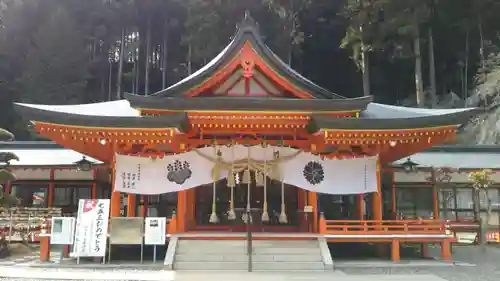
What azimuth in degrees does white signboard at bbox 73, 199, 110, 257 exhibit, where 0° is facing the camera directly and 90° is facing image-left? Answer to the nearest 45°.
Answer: approximately 0°

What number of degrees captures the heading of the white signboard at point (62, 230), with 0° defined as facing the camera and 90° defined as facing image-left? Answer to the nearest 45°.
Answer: approximately 0°

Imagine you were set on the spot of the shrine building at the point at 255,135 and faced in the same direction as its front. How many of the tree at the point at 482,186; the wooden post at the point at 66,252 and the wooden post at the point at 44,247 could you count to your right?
2

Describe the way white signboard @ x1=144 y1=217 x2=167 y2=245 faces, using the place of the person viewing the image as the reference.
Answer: facing the viewer

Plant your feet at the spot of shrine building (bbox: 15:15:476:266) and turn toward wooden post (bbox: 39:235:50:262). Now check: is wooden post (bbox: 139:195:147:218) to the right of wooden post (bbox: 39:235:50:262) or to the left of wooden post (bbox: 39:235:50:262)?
right

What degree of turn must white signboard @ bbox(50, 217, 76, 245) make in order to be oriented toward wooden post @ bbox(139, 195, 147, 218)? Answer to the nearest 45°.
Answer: approximately 135° to its left

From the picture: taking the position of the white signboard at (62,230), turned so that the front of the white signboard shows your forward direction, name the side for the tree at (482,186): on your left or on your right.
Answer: on your left

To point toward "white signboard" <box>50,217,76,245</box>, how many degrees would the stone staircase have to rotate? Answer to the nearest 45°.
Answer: approximately 90° to its right

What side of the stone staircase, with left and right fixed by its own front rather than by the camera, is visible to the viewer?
front
